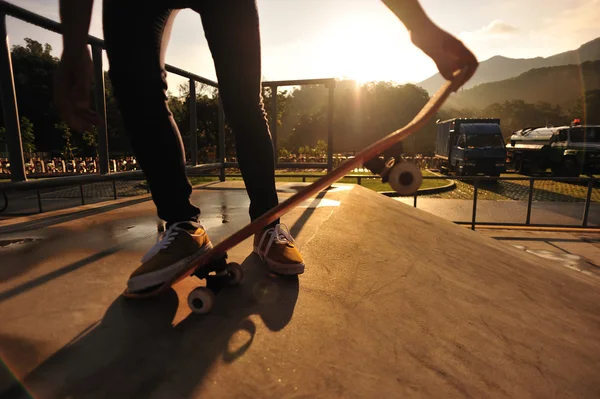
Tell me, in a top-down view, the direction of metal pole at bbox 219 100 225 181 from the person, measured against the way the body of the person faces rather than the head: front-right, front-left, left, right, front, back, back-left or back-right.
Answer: back

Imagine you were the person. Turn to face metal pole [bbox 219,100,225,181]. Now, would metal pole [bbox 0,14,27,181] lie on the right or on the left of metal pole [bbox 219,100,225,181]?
left

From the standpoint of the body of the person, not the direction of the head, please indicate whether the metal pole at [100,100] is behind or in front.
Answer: behind

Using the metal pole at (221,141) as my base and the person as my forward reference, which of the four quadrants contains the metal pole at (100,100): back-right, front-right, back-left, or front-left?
front-right

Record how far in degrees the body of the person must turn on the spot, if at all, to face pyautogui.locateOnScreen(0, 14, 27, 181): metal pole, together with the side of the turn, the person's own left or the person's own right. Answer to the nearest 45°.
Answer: approximately 135° to the person's own right

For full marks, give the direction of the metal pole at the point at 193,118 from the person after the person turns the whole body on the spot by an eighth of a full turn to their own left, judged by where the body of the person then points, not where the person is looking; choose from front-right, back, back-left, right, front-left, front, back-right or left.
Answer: back-left

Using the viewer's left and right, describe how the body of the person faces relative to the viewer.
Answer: facing the viewer
